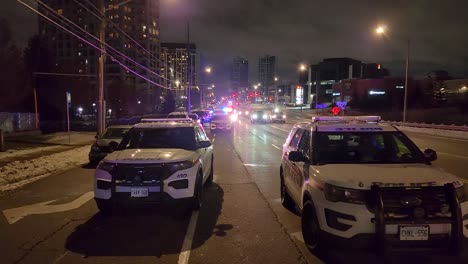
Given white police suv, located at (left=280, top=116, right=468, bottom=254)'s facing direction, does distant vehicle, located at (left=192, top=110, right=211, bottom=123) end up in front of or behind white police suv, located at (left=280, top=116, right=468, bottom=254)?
behind

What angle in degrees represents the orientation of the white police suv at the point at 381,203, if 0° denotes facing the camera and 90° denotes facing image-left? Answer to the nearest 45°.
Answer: approximately 315°

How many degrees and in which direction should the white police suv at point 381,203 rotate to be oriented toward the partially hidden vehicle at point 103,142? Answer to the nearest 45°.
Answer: approximately 180°

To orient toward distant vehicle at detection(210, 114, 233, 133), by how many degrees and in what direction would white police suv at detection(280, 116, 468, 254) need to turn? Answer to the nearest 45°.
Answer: approximately 180°

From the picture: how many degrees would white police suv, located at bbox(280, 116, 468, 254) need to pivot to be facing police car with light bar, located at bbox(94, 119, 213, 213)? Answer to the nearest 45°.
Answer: approximately 135° to its right

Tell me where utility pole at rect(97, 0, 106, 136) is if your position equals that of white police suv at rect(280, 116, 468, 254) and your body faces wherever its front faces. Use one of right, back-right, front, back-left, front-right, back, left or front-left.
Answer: back

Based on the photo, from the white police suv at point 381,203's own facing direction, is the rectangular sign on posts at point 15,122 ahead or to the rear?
to the rear
